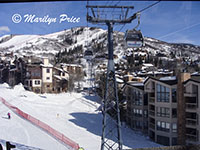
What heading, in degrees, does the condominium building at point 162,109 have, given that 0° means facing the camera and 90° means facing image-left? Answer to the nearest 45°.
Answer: approximately 45°

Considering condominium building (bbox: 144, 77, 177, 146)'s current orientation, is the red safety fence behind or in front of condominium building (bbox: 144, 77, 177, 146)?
in front

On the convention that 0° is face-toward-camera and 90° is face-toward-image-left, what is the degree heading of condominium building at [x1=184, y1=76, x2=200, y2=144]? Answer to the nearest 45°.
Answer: approximately 45°
